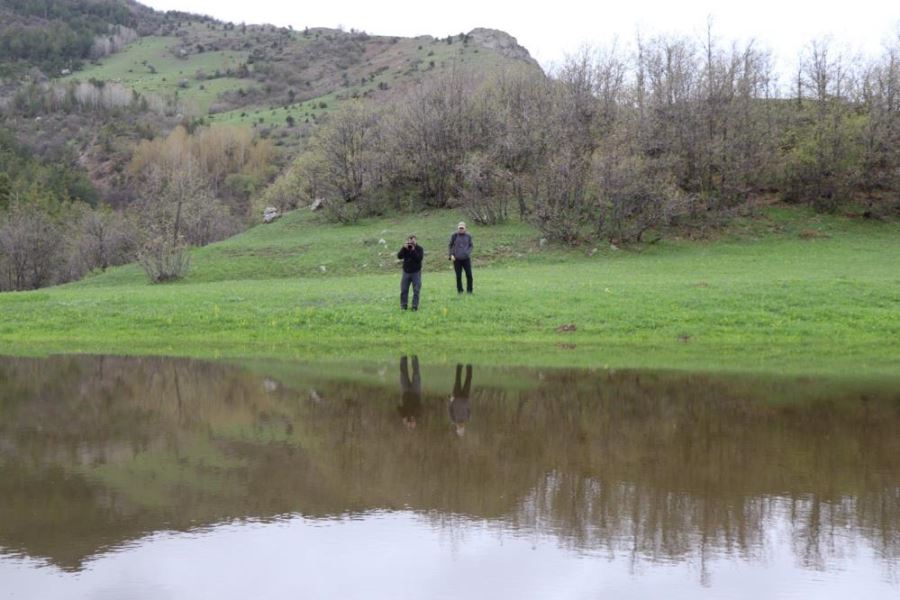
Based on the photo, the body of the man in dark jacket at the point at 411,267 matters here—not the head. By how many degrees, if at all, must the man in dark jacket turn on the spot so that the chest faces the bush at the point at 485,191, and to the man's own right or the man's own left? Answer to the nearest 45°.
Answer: approximately 180°

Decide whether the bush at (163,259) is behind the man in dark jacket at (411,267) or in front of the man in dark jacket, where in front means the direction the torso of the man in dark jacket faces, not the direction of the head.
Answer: behind

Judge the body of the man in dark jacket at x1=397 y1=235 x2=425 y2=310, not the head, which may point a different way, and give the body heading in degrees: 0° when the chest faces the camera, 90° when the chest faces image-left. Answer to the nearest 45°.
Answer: approximately 0°
